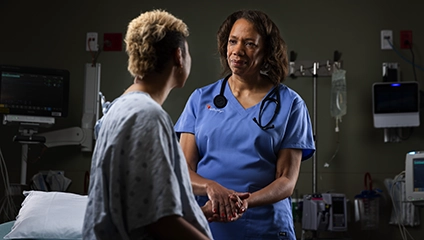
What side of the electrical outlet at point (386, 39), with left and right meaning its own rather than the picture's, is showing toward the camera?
front

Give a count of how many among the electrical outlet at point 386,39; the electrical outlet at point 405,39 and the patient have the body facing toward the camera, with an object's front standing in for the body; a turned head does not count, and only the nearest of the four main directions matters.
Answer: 2

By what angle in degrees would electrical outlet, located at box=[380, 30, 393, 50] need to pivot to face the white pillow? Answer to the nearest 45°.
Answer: approximately 45° to its right

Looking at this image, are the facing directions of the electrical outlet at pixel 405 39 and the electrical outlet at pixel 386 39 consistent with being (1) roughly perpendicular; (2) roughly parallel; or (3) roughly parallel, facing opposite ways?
roughly parallel

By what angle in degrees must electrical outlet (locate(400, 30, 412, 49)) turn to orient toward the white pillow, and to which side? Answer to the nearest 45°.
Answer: approximately 45° to its right

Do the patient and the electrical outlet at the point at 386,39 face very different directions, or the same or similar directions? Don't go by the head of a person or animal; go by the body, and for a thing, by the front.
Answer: very different directions

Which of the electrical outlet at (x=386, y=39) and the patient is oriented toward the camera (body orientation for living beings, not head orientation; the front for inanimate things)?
the electrical outlet

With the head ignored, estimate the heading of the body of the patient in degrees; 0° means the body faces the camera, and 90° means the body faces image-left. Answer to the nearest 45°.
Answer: approximately 225°

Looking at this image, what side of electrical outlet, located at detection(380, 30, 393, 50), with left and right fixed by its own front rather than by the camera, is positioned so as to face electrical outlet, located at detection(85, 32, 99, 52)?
right

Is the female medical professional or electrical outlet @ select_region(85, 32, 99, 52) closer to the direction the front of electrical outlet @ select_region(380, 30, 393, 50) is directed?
the female medical professional

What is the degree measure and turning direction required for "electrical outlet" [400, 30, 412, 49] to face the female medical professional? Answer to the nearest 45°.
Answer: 0° — it already faces them

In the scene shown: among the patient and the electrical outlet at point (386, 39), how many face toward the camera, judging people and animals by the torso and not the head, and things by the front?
1

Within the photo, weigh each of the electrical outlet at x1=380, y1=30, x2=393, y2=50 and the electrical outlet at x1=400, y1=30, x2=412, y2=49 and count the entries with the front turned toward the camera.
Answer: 2

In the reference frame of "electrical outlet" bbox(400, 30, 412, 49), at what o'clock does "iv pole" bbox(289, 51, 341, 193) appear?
The iv pole is roughly at 2 o'clock from the electrical outlet.

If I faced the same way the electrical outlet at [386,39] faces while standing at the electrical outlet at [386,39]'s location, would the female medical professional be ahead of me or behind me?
ahead

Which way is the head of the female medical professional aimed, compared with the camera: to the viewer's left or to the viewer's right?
to the viewer's left
